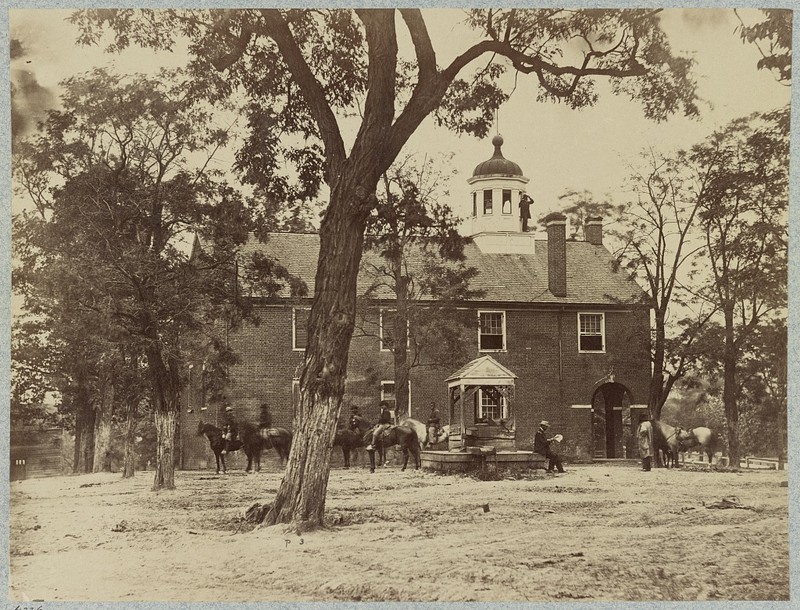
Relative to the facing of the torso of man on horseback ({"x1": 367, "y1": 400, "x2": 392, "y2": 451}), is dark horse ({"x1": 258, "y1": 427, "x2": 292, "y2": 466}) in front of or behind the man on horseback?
in front

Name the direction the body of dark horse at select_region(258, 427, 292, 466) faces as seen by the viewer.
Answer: to the viewer's left

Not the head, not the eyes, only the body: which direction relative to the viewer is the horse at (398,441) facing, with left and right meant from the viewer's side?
facing to the left of the viewer

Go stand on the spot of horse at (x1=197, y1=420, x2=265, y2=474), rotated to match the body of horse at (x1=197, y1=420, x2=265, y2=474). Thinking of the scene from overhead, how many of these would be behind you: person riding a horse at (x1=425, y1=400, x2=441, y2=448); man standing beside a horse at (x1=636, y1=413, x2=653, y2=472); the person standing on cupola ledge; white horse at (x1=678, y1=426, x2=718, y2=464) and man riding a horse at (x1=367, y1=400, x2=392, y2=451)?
5

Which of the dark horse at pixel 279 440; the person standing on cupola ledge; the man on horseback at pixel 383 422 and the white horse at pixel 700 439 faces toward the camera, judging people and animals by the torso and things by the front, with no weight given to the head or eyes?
the person standing on cupola ledge

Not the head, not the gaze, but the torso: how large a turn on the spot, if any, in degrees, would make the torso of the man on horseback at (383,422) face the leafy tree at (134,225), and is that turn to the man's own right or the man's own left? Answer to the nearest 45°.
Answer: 0° — they already face it

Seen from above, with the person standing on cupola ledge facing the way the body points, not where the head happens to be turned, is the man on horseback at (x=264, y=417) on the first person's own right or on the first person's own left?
on the first person's own right
